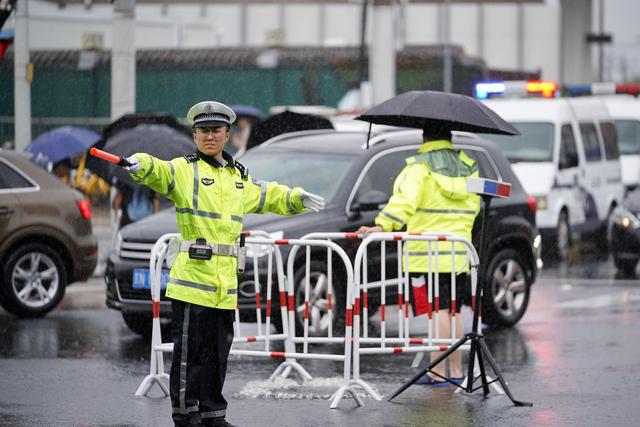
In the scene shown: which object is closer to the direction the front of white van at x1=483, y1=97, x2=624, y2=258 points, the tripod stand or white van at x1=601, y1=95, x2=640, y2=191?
the tripod stand

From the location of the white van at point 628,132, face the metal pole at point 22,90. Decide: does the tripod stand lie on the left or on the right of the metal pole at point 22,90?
left

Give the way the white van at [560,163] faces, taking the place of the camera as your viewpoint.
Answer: facing the viewer and to the left of the viewer

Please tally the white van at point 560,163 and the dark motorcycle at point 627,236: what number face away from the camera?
0

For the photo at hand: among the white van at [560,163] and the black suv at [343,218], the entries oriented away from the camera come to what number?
0

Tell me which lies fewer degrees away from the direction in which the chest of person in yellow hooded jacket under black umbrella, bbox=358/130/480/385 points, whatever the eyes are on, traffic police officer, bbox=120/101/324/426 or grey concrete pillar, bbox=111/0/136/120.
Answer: the grey concrete pillar
